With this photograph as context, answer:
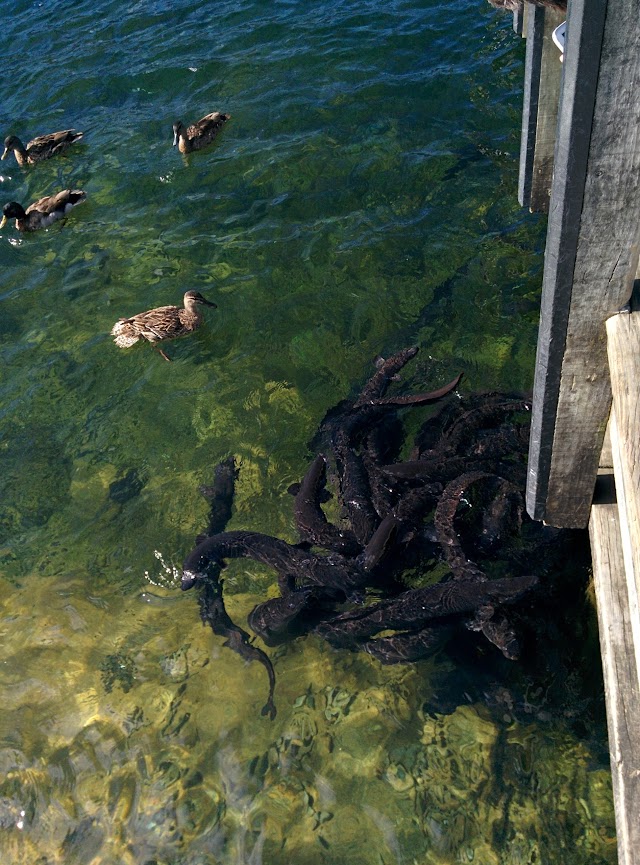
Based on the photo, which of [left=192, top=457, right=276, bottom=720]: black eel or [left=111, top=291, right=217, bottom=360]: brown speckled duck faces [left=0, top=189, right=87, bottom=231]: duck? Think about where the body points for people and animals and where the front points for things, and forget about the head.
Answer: the black eel

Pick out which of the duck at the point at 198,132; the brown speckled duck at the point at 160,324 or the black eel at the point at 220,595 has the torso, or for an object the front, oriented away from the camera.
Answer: the black eel

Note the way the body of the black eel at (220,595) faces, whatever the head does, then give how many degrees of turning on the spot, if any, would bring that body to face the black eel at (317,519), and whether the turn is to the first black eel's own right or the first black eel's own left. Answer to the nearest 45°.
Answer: approximately 90° to the first black eel's own right

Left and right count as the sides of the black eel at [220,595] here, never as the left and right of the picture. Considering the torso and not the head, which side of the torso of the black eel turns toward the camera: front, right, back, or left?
back

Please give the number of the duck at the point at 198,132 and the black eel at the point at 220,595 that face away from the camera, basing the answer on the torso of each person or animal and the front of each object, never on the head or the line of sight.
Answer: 1

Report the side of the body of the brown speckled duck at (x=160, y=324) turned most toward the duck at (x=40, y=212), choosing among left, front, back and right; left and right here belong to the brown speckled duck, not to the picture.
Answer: left

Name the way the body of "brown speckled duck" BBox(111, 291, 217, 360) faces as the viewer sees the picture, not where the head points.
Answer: to the viewer's right

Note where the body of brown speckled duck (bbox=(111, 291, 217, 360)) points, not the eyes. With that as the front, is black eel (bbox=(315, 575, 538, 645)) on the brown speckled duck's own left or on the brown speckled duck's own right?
on the brown speckled duck's own right

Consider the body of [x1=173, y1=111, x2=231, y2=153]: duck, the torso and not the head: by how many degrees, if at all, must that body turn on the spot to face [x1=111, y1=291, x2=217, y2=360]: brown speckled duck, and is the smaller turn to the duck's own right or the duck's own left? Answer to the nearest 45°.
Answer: approximately 45° to the duck's own left
